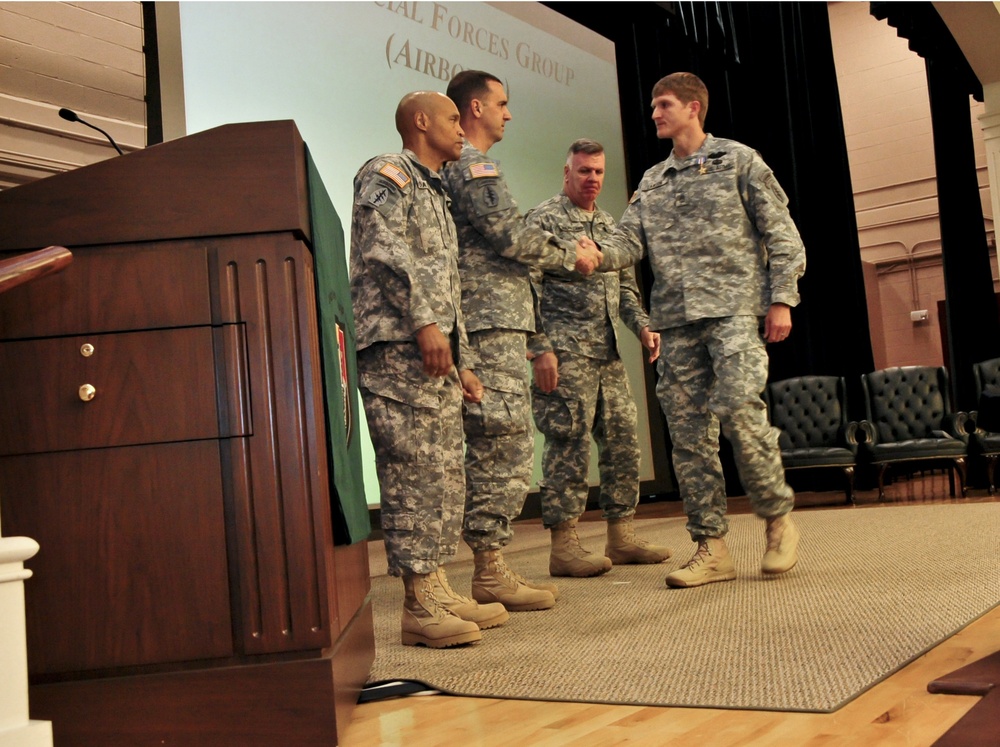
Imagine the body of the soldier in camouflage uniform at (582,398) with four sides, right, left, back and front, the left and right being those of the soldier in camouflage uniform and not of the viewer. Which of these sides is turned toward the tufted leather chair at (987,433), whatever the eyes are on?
left

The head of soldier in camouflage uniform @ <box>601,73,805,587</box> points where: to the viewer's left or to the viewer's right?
to the viewer's left

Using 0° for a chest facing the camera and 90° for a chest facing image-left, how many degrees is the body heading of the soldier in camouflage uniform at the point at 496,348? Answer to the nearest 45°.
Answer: approximately 270°

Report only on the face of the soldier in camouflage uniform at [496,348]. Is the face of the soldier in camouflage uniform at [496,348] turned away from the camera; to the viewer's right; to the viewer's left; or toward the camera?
to the viewer's right

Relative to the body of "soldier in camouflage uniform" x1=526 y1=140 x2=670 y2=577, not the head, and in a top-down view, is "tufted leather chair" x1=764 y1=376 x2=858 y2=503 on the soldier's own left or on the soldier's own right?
on the soldier's own left

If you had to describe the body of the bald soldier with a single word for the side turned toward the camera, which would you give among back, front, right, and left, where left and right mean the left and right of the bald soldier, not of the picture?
right

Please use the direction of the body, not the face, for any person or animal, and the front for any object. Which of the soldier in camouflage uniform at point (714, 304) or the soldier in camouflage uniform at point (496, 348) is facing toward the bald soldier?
the soldier in camouflage uniform at point (714, 304)

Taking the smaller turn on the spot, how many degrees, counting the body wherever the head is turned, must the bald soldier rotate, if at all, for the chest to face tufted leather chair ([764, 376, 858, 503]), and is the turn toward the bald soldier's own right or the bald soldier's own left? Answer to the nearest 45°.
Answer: approximately 45° to the bald soldier's own left

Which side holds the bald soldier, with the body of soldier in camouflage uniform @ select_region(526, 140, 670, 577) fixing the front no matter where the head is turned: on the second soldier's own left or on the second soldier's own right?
on the second soldier's own right

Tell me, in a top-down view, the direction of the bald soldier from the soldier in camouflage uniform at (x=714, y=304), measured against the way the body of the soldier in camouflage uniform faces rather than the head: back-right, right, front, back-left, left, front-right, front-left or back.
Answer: front

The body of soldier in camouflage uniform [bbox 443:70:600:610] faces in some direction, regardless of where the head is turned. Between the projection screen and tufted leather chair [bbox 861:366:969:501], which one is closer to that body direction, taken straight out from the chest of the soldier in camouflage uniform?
the tufted leather chair

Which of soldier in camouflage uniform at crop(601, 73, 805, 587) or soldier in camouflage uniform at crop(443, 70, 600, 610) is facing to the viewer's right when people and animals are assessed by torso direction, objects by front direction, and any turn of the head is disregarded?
soldier in camouflage uniform at crop(443, 70, 600, 610)

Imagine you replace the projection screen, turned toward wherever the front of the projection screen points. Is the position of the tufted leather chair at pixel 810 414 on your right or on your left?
on your left

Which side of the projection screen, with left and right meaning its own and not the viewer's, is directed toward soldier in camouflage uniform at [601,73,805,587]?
front

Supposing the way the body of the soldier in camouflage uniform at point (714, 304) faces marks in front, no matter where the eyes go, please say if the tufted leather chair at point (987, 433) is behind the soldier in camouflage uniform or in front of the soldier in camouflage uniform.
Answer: behind

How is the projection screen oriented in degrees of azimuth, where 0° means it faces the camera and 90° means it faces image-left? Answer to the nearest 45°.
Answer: approximately 315°
